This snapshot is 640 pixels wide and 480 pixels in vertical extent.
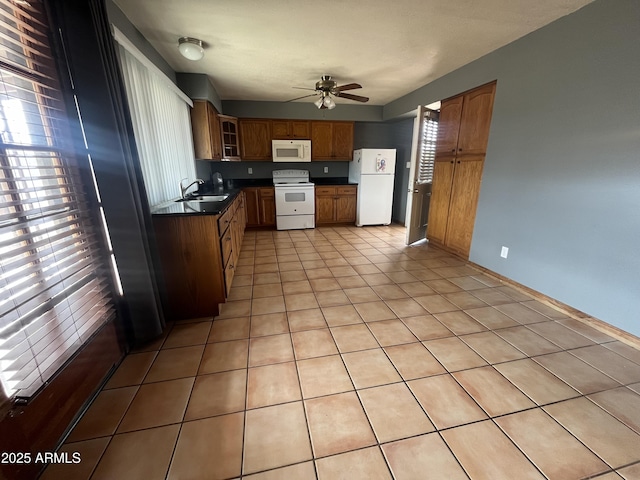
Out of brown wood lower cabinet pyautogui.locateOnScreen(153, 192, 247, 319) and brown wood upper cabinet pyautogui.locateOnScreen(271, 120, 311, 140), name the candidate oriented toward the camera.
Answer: the brown wood upper cabinet

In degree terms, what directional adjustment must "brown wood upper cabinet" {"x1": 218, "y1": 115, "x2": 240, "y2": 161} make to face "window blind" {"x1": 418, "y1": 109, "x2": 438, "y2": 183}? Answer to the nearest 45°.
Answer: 0° — it already faces it

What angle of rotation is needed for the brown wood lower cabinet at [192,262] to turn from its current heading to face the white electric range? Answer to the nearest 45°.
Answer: approximately 45° to its left

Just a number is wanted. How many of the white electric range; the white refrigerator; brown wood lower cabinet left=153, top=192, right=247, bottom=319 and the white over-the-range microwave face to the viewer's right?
1

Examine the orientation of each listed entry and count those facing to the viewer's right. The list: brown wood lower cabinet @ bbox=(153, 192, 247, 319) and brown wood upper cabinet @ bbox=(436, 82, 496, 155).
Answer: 1

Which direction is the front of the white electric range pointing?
toward the camera

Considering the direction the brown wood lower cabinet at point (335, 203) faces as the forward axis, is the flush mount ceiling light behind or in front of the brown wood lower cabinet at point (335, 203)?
in front

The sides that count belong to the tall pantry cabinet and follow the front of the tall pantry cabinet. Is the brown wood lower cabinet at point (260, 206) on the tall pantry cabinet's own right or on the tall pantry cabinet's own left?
on the tall pantry cabinet's own right

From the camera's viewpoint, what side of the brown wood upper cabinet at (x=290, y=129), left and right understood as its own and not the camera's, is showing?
front

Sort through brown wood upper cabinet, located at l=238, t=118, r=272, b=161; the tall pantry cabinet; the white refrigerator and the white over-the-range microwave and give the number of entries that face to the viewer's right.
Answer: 0

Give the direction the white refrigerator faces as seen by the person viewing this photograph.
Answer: facing the viewer

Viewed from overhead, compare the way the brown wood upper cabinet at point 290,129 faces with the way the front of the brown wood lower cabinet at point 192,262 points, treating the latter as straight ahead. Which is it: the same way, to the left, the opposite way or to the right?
to the right

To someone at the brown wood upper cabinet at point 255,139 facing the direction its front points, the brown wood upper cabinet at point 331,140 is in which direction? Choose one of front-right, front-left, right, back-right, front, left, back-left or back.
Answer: left

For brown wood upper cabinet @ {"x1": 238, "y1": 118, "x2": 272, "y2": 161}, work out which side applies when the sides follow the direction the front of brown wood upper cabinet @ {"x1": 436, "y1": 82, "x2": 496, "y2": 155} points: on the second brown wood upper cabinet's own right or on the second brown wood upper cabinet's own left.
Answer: on the second brown wood upper cabinet's own right

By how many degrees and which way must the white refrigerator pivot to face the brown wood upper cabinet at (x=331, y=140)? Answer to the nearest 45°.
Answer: approximately 90° to its right

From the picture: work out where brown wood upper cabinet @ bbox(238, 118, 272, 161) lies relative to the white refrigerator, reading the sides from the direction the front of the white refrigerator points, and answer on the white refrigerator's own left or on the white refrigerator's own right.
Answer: on the white refrigerator's own right

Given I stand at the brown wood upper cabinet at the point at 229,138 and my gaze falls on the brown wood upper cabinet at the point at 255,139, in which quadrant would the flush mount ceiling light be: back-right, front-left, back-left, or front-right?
back-right

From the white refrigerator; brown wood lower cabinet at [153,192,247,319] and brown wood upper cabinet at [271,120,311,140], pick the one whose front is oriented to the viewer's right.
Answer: the brown wood lower cabinet

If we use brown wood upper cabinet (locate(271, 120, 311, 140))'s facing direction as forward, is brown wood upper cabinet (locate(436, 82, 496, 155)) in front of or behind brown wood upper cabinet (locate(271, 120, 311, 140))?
in front

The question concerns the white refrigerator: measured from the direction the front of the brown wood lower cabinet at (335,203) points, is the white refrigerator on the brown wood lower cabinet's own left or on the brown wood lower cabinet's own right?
on the brown wood lower cabinet's own left

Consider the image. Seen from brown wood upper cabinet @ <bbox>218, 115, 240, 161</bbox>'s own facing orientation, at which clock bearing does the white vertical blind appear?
The white vertical blind is roughly at 2 o'clock from the brown wood upper cabinet.

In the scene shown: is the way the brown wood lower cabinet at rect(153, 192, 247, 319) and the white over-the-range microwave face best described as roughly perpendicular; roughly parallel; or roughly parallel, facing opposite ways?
roughly perpendicular
